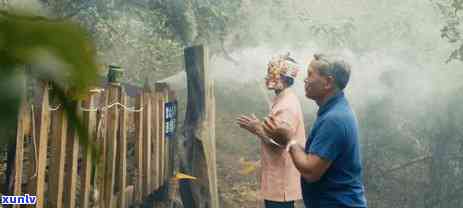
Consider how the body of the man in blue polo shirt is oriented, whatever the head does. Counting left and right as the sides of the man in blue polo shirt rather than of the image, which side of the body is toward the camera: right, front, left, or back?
left

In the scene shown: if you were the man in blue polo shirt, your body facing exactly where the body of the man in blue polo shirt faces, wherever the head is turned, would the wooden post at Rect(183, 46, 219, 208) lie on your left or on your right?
on your right

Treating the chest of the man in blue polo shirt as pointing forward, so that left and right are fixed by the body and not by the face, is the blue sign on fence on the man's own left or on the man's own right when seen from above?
on the man's own right

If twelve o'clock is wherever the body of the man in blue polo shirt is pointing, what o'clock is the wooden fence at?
The wooden fence is roughly at 1 o'clock from the man in blue polo shirt.

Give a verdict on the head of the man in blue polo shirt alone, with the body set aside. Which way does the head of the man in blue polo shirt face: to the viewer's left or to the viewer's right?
to the viewer's left
